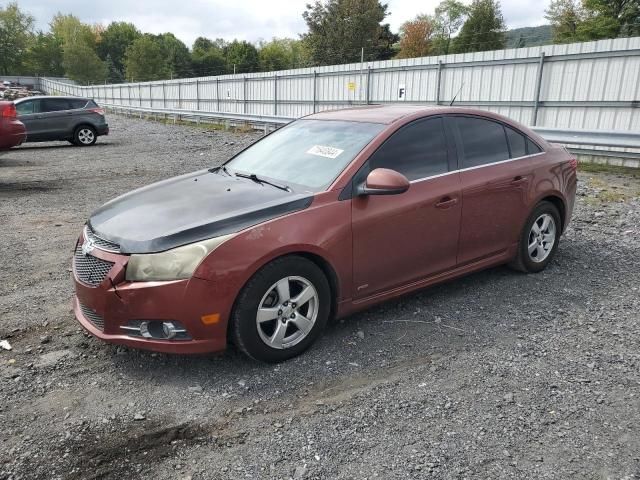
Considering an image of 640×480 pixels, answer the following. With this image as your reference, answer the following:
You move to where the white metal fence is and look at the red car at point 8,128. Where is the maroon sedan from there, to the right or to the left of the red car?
left

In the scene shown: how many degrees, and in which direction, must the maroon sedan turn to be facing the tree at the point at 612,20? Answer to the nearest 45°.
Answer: approximately 180°

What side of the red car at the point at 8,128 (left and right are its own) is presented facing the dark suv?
right
